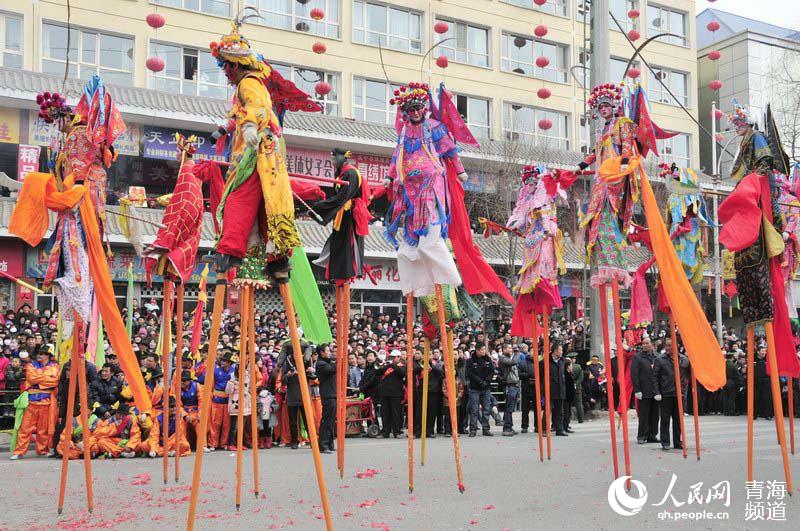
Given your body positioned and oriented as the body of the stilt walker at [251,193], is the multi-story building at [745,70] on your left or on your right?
on your right

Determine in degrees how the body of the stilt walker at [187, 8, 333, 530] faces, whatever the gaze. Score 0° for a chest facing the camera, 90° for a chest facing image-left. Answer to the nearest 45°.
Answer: approximately 90°

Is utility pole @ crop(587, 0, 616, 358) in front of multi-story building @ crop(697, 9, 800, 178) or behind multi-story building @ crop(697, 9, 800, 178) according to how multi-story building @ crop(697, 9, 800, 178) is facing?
in front

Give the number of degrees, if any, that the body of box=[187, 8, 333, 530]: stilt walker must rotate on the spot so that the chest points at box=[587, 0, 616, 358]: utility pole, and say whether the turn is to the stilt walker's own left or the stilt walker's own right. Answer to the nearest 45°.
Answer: approximately 135° to the stilt walker's own right

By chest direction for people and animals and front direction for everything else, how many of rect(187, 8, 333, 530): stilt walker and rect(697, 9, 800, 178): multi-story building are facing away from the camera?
0
